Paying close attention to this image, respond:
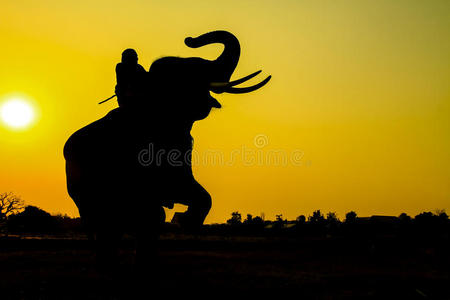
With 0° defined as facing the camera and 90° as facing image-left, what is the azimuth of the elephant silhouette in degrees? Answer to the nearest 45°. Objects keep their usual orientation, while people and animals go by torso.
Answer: approximately 270°
